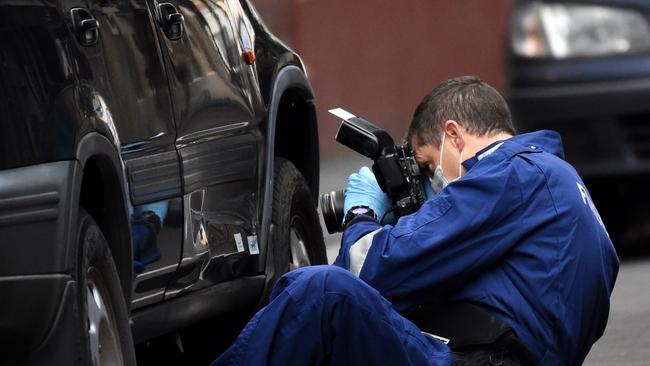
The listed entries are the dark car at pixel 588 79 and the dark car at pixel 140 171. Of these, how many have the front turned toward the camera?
1

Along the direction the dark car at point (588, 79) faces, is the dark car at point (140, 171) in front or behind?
in front

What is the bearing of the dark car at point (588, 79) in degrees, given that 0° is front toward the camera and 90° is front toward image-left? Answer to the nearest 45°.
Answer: approximately 0°
